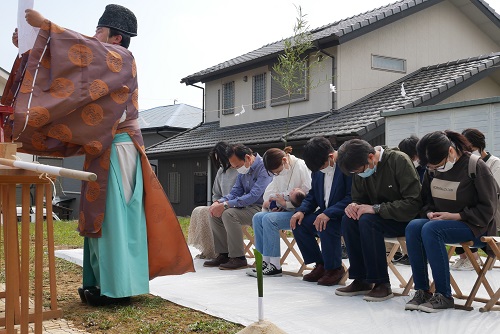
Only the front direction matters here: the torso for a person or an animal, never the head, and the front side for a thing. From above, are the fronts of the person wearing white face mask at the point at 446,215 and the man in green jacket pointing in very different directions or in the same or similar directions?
same or similar directions

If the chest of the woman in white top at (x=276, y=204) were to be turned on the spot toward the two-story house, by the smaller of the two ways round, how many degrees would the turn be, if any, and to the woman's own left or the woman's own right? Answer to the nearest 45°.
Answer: approximately 135° to the woman's own right

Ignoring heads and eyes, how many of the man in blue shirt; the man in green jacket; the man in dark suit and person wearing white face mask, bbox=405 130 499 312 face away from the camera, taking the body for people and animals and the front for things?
0

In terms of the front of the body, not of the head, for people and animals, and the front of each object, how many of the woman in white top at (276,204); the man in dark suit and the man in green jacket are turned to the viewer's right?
0

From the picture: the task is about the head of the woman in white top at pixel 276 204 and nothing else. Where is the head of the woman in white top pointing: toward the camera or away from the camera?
toward the camera

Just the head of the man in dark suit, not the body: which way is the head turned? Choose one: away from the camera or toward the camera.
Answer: toward the camera

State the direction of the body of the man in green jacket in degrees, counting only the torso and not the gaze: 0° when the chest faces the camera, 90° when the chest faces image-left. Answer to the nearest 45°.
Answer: approximately 45°

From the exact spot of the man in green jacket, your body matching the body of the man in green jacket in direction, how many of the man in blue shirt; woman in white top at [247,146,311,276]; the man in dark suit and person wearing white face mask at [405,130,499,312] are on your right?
3

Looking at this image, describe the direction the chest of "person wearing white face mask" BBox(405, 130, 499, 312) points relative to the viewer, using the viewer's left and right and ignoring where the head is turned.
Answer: facing the viewer and to the left of the viewer

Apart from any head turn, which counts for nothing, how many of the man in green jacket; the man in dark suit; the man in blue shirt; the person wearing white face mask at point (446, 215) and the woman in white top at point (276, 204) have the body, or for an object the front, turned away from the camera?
0

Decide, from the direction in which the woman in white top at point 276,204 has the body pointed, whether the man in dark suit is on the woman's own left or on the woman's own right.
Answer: on the woman's own left

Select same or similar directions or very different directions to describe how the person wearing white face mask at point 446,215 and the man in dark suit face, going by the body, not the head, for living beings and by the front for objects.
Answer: same or similar directions

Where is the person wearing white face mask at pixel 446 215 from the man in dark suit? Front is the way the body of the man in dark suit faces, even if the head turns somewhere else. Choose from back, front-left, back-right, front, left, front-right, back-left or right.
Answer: left

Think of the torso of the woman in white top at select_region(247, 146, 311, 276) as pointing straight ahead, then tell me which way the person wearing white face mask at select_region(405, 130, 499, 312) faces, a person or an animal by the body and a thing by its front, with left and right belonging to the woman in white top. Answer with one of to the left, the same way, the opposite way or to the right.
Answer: the same way

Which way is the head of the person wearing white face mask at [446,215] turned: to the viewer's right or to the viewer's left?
to the viewer's left

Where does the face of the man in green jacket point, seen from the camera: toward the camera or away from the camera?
toward the camera

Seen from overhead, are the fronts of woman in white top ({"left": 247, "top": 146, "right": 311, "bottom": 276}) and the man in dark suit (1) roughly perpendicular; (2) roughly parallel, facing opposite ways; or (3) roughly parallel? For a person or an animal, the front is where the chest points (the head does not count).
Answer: roughly parallel

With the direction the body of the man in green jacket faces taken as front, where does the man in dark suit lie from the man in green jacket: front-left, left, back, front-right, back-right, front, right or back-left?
right

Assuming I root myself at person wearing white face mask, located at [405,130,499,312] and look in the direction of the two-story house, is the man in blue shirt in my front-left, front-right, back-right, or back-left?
front-left

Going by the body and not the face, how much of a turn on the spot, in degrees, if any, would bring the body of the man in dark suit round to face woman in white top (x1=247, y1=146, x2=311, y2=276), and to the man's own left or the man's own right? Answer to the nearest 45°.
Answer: approximately 90° to the man's own right
